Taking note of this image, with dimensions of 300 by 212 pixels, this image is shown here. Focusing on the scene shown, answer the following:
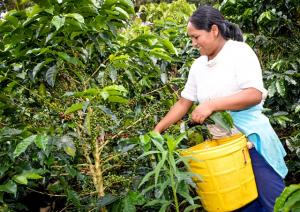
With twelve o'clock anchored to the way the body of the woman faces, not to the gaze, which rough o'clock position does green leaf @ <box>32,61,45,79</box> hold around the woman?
The green leaf is roughly at 1 o'clock from the woman.

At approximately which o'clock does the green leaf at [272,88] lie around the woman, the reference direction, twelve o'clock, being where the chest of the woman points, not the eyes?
The green leaf is roughly at 5 o'clock from the woman.

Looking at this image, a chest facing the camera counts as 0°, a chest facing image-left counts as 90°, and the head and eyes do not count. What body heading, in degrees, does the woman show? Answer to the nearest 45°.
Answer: approximately 45°

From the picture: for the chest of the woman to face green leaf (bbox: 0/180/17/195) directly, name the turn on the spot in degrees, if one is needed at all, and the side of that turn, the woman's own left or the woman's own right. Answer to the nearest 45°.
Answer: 0° — they already face it

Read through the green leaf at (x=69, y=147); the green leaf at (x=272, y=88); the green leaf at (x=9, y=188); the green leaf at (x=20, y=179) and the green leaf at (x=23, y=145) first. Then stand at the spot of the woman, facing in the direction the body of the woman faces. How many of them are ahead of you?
4

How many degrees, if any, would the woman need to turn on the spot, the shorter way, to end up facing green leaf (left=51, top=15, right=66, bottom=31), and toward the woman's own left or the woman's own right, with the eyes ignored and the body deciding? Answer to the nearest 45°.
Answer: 0° — they already face it
